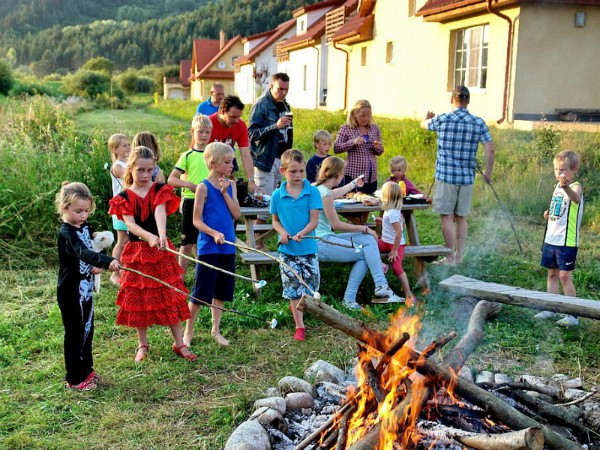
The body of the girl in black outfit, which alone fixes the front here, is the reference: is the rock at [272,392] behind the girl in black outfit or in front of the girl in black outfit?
in front

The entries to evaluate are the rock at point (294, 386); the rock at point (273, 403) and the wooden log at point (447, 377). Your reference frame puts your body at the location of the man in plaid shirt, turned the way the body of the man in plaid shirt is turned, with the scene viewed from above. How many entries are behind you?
3

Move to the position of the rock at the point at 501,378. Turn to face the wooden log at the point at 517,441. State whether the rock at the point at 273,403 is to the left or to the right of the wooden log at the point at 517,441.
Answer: right

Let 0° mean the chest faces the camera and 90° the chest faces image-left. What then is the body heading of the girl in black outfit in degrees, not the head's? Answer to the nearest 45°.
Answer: approximately 315°

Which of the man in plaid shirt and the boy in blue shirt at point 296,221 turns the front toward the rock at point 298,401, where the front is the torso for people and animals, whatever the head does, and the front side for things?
the boy in blue shirt

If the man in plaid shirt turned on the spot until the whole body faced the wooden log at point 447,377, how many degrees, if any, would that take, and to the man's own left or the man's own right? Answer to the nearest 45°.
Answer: approximately 180°

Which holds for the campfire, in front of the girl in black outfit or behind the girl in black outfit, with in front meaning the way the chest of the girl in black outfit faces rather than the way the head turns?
in front

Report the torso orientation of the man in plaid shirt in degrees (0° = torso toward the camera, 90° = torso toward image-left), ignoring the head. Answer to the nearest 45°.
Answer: approximately 180°

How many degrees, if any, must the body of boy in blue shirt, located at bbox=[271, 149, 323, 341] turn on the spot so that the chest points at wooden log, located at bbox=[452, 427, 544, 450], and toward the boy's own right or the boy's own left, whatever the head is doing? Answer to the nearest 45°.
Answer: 0° — they already face it

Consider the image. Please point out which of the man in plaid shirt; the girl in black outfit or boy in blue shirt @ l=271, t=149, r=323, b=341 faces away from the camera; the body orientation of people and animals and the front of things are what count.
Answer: the man in plaid shirt

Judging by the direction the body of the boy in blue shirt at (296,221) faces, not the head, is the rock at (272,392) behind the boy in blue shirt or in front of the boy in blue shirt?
in front

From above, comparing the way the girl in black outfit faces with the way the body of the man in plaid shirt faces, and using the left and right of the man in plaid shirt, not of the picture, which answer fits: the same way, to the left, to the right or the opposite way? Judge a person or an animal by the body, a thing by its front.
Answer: to the right

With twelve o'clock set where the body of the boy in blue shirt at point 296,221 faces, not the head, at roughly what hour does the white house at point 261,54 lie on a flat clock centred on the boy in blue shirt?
The white house is roughly at 6 o'clock from the boy in blue shirt.

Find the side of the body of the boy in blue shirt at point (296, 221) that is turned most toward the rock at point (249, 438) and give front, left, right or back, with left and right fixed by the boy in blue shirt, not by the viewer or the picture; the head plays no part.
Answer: front

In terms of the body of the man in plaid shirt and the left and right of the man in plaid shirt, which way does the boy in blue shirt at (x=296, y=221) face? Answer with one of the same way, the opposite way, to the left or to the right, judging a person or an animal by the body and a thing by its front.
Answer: the opposite way

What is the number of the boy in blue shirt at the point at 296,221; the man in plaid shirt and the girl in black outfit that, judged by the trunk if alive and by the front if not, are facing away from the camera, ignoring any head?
1

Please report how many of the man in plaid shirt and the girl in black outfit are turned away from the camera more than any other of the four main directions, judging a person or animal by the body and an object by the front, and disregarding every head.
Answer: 1

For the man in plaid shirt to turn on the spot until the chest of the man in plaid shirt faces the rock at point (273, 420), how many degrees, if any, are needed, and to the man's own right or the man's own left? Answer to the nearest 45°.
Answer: approximately 180°

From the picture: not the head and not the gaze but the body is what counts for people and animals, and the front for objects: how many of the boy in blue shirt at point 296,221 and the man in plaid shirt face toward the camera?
1
